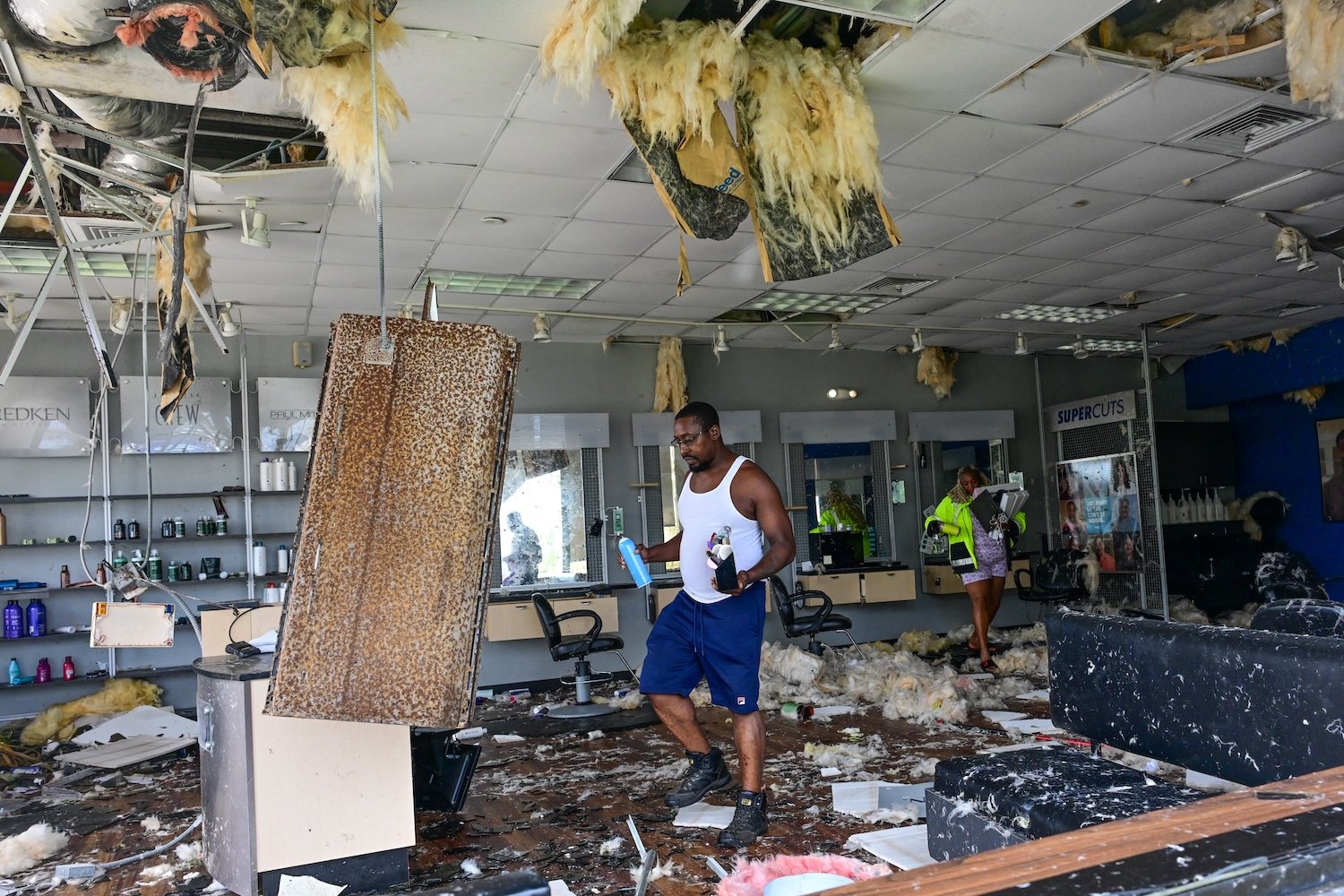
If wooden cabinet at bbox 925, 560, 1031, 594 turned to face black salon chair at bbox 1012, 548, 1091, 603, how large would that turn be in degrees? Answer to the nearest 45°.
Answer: approximately 90° to its left

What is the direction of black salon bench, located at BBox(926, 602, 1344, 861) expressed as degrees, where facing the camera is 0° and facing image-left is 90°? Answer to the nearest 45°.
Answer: approximately 45°

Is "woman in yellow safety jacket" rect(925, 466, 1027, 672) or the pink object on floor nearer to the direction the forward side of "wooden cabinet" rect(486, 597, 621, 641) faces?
the pink object on floor

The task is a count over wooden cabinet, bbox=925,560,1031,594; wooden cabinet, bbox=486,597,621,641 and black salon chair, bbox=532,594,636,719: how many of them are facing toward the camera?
2

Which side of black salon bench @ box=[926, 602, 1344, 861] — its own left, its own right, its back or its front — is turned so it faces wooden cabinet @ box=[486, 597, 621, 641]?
right

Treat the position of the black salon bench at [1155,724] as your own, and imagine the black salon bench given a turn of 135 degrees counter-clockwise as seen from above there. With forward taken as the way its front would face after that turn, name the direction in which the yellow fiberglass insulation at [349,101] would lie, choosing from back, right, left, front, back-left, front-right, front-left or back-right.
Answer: back

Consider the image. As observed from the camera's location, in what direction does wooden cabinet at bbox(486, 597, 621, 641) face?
facing the viewer

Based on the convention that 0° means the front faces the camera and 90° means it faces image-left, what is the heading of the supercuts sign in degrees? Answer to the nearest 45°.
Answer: approximately 45°

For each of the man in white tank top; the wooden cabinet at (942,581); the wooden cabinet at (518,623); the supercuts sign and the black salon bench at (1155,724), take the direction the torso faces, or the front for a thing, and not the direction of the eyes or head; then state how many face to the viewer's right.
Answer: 0

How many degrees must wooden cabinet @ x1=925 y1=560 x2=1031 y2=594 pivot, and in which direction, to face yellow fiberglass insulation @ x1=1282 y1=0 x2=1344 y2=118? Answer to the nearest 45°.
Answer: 0° — it already faces it

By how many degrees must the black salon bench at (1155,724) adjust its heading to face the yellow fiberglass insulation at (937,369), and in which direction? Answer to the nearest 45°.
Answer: approximately 135° to its right

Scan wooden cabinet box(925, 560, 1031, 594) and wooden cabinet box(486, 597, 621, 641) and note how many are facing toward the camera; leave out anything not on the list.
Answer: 2

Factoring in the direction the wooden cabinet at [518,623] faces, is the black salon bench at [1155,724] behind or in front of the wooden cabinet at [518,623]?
in front

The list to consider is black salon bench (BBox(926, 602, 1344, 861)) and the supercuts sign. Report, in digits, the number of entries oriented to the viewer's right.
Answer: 0

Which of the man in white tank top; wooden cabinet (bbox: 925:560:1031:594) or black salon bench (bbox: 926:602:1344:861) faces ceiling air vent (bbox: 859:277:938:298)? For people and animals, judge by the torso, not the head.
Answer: the wooden cabinet

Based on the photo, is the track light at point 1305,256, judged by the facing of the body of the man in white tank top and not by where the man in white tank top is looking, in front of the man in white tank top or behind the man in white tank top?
behind

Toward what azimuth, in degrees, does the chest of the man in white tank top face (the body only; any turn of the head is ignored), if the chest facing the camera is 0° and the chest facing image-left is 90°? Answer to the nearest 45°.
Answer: approximately 45°

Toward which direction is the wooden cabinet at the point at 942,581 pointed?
toward the camera
